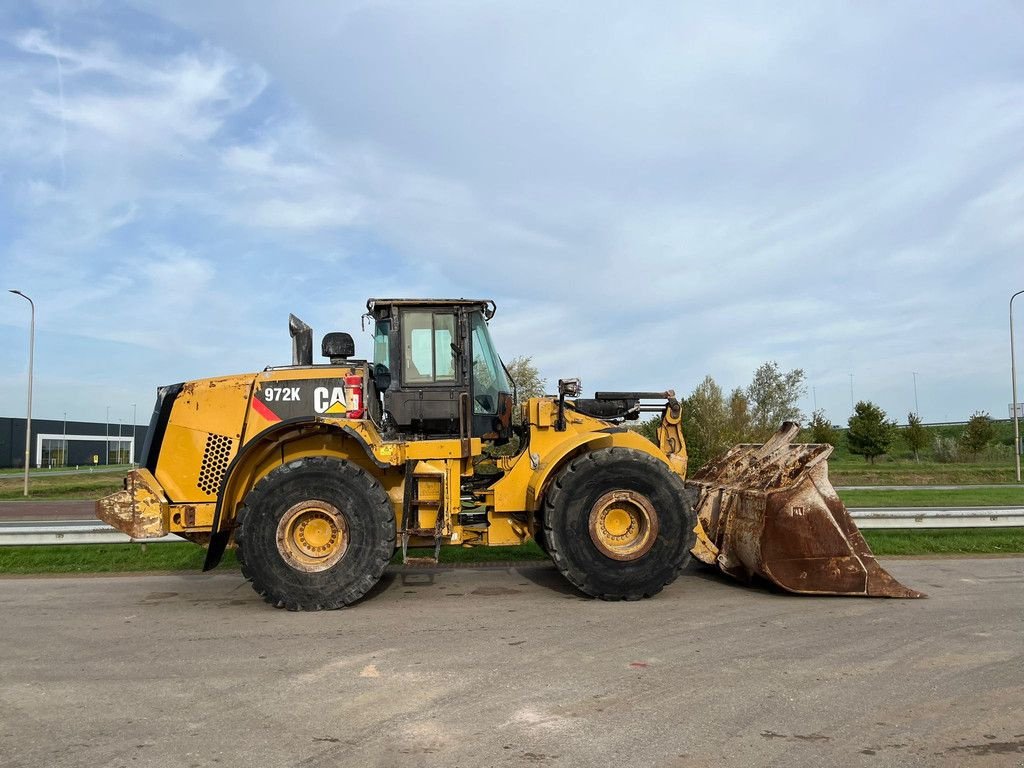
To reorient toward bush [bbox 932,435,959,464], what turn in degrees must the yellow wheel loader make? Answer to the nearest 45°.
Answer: approximately 45° to its left

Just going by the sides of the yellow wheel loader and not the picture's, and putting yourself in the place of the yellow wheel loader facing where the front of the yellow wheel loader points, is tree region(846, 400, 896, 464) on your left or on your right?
on your left

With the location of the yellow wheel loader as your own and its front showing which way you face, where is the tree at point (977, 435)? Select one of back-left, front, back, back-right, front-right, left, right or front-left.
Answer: front-left

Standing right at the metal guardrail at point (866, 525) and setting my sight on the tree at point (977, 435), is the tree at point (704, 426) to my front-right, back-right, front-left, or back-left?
front-left

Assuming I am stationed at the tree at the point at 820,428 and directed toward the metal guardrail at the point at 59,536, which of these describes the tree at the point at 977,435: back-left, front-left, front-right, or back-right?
back-left

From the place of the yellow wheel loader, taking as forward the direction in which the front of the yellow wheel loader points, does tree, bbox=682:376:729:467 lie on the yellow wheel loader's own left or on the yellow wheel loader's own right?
on the yellow wheel loader's own left

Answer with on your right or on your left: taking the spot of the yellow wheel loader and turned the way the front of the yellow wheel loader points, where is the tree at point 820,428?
on your left

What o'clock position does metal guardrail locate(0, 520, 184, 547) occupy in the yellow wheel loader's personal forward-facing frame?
The metal guardrail is roughly at 7 o'clock from the yellow wheel loader.

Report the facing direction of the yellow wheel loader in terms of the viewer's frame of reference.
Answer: facing to the right of the viewer

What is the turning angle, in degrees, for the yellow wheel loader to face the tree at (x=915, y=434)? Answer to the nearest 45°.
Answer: approximately 45° to its left

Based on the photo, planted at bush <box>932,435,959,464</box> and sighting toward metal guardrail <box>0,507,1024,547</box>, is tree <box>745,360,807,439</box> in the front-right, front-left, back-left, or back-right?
front-right
